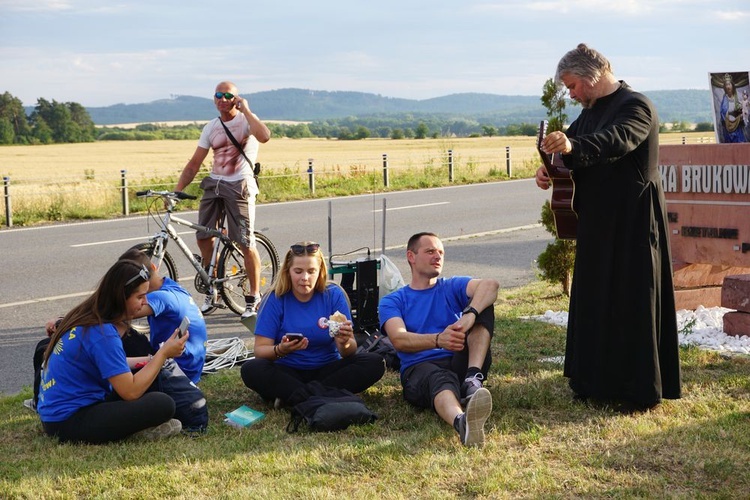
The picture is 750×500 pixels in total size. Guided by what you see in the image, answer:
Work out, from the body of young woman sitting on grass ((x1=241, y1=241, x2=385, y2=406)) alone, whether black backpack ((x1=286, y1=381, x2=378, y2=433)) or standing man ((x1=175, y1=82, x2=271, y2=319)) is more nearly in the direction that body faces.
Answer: the black backpack

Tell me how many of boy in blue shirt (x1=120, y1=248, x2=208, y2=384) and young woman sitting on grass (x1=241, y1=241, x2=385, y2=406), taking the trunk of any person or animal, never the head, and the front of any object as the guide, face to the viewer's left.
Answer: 1

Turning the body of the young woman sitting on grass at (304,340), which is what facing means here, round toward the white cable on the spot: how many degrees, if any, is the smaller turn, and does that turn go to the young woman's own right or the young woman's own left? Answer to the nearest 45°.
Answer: approximately 135° to the young woman's own right

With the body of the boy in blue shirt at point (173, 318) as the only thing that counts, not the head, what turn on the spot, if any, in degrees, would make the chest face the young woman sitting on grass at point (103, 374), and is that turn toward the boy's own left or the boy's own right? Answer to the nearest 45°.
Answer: approximately 45° to the boy's own left

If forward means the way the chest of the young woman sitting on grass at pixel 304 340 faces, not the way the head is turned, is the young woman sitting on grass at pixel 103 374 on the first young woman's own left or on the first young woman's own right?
on the first young woman's own right

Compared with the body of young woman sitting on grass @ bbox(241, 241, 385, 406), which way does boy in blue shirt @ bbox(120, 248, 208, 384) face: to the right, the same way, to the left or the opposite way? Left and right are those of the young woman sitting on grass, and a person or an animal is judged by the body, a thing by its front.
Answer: to the right

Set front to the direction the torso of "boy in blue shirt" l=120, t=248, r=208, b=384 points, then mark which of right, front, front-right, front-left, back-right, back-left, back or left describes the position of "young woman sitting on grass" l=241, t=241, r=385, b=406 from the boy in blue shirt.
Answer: back

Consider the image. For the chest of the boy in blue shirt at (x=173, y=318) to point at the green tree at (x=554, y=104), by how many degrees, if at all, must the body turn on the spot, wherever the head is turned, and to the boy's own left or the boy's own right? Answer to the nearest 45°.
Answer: approximately 135° to the boy's own right

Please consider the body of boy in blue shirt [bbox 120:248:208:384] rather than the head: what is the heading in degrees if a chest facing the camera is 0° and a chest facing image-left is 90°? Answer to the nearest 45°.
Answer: approximately 90°

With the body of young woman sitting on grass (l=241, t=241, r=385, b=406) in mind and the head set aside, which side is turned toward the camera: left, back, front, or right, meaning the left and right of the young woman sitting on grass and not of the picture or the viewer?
front

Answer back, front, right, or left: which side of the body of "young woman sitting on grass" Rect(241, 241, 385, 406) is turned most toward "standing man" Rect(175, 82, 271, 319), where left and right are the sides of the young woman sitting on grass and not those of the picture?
back

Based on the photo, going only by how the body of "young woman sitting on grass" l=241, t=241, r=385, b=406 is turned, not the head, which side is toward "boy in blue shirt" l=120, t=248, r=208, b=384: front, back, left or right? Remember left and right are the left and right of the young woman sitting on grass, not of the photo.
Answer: right
